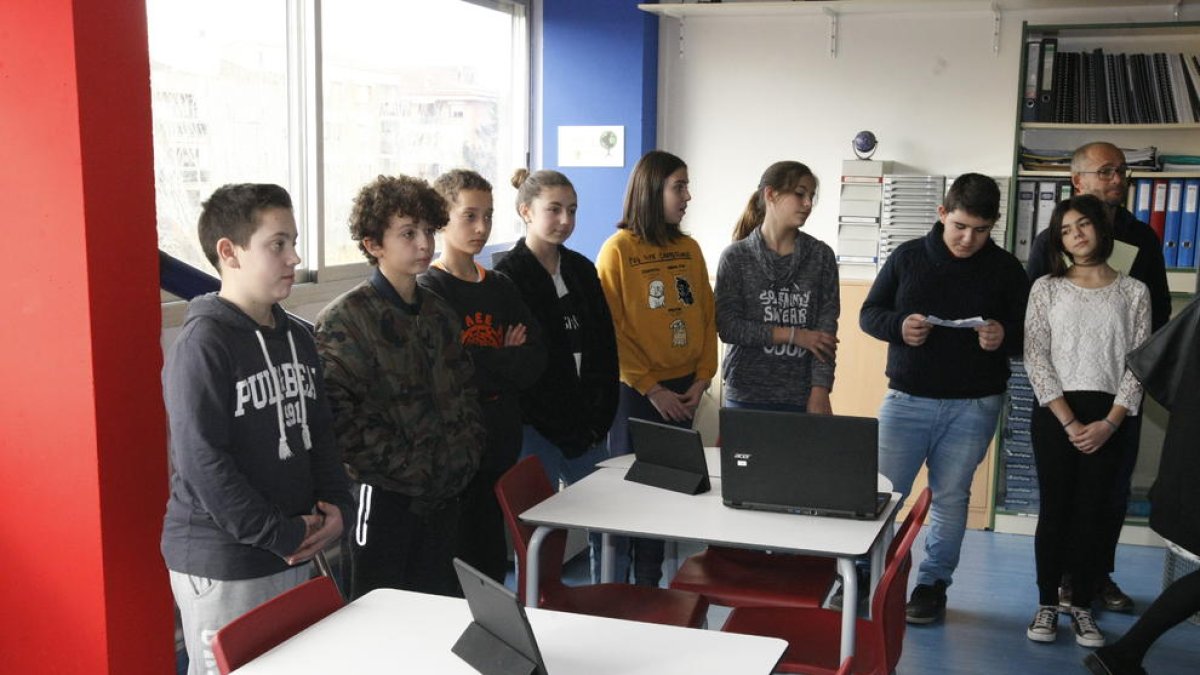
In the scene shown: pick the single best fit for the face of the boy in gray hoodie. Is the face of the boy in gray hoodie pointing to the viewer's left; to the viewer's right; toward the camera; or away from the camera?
to the viewer's right

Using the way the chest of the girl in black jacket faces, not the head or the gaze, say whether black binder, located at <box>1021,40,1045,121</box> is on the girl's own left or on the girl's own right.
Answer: on the girl's own left

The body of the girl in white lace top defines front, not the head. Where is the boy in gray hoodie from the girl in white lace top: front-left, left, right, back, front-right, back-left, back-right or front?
front-right

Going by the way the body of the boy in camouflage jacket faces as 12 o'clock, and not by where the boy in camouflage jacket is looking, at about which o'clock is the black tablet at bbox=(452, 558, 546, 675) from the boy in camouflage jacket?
The black tablet is roughly at 1 o'clock from the boy in camouflage jacket.

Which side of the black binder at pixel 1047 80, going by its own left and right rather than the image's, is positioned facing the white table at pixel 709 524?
front

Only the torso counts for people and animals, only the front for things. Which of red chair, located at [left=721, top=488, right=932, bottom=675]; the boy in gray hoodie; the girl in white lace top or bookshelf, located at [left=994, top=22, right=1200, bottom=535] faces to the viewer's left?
the red chair

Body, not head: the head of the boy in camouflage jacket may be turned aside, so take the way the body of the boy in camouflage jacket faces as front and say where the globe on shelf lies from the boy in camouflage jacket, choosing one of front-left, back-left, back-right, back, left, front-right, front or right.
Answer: left

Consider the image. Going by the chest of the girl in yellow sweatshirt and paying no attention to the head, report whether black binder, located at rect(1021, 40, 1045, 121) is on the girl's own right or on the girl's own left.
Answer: on the girl's own left

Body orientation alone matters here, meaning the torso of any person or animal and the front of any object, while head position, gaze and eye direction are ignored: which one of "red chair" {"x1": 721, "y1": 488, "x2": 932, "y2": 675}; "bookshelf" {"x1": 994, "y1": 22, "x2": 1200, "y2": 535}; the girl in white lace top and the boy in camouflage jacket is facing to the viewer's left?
the red chair

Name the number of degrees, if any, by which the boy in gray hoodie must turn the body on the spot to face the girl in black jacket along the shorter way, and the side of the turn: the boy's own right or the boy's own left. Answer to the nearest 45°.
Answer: approximately 90° to the boy's own left

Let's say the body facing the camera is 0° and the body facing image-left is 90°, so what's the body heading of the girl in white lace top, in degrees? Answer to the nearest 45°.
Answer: approximately 0°

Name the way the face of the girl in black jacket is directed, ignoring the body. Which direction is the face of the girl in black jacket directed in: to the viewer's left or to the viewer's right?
to the viewer's right
